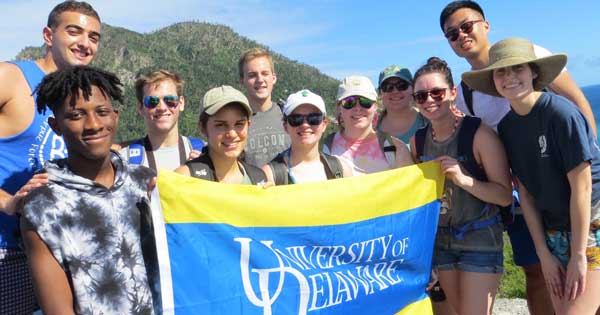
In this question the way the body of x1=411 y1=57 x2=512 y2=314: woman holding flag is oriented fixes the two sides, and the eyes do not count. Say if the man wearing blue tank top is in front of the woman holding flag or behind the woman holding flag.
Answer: in front

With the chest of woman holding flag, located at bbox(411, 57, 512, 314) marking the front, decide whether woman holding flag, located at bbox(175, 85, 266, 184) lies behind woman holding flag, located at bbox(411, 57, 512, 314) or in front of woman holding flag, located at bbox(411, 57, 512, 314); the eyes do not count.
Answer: in front

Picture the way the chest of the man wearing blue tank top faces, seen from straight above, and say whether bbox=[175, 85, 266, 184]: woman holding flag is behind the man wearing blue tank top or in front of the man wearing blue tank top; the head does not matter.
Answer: in front

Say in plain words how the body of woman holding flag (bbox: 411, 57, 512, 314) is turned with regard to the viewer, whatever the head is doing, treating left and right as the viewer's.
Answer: facing the viewer and to the left of the viewer

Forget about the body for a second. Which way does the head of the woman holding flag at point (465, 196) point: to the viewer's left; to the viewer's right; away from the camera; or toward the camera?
toward the camera

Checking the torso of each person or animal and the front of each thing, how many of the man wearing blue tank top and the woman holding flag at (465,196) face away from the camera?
0

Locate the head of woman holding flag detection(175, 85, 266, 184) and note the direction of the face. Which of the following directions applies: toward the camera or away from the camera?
toward the camera
